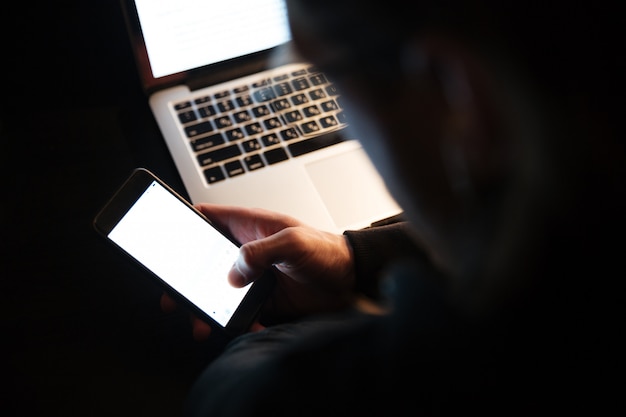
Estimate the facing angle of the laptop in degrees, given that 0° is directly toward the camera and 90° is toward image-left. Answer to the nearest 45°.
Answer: approximately 315°
